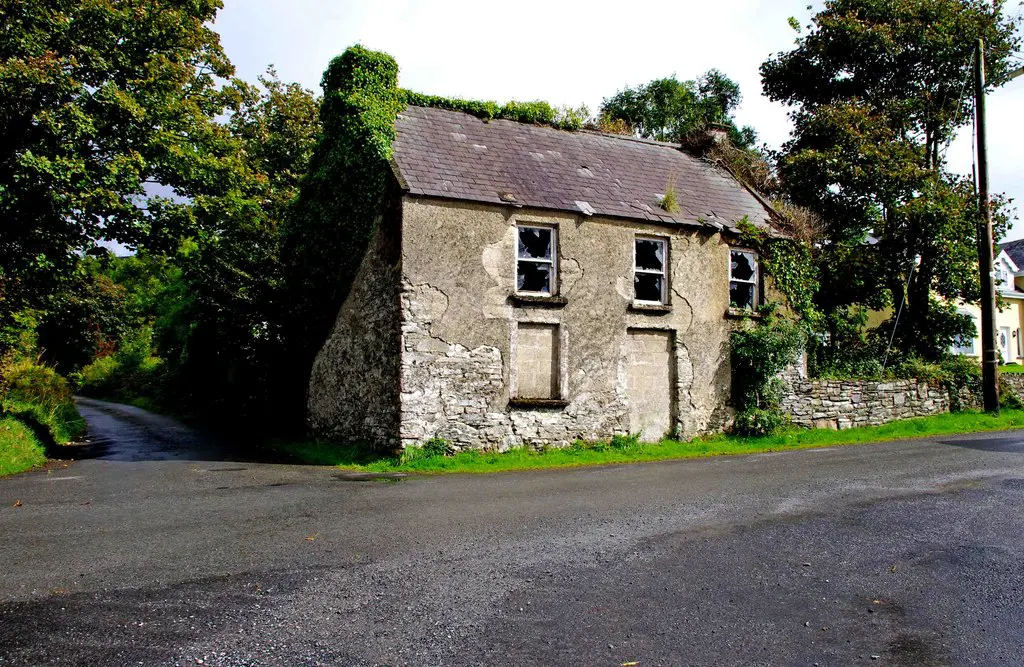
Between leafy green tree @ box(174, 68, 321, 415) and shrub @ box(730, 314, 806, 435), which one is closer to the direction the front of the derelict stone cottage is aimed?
the shrub

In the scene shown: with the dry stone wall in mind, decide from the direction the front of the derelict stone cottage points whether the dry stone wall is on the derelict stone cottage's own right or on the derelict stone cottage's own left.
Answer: on the derelict stone cottage's own left

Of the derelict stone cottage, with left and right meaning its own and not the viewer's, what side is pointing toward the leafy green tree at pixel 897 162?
left

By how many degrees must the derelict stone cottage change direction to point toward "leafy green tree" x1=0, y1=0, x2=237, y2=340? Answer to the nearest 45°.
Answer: approximately 135° to its right

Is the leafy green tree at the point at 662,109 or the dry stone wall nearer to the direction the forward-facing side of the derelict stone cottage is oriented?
the dry stone wall

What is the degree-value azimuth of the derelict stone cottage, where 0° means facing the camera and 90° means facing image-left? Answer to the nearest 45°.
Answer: approximately 315°

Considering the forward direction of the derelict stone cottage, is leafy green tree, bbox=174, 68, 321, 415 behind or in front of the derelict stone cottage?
behind

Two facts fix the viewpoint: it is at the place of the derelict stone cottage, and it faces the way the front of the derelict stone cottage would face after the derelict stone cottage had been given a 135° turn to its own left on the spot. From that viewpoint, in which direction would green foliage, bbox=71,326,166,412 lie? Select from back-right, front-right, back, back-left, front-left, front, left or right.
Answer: front-left

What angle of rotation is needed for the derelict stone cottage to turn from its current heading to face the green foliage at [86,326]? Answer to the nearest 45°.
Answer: approximately 180°

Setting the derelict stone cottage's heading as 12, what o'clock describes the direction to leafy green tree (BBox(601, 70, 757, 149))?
The leafy green tree is roughly at 8 o'clock from the derelict stone cottage.

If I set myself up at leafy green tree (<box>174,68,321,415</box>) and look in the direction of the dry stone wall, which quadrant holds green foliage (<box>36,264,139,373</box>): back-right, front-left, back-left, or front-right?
back-left

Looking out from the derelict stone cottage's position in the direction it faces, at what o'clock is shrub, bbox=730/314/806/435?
The shrub is roughly at 10 o'clock from the derelict stone cottage.

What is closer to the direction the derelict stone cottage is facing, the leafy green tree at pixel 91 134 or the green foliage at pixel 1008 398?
the green foliage
